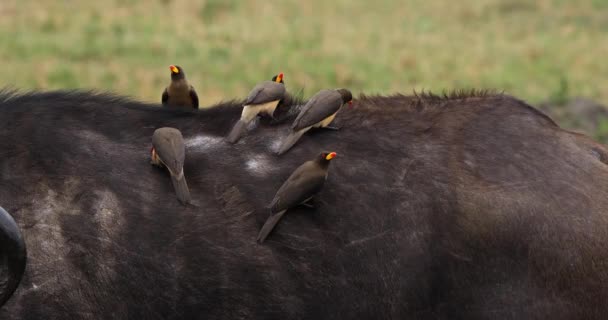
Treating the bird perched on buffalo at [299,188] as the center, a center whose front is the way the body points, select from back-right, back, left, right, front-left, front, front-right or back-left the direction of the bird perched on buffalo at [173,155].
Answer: back

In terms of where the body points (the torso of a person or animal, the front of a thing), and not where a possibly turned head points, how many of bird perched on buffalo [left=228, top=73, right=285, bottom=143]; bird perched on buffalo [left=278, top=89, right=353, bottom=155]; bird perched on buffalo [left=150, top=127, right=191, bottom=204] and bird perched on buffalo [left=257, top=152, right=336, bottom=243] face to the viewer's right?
3

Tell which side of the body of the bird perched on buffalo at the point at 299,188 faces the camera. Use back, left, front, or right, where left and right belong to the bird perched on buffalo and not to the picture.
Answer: right

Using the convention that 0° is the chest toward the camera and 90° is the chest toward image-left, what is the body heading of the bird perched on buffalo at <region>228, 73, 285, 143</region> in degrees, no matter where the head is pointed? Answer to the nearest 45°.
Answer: approximately 270°

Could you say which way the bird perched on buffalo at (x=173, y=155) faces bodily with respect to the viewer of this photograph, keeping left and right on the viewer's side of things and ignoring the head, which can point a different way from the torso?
facing away from the viewer and to the left of the viewer

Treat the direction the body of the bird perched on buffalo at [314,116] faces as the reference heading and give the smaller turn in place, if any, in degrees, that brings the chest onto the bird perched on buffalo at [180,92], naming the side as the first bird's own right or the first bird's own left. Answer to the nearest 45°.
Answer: approximately 135° to the first bird's own left

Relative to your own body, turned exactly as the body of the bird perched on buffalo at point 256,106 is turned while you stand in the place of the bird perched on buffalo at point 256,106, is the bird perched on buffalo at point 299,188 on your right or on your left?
on your right

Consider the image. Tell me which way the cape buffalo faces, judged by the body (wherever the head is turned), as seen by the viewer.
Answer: to the viewer's left

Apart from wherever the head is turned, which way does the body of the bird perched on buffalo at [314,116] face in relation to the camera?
to the viewer's right

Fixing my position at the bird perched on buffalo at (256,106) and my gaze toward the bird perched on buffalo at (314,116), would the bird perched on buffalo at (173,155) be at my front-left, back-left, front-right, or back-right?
back-right

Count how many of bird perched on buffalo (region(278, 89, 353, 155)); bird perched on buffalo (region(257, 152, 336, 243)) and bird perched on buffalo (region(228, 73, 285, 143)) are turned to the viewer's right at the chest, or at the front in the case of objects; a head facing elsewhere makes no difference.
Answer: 3

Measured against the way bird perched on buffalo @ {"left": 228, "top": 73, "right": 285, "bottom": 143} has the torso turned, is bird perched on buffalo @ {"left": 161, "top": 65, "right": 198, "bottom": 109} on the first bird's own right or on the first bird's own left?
on the first bird's own left

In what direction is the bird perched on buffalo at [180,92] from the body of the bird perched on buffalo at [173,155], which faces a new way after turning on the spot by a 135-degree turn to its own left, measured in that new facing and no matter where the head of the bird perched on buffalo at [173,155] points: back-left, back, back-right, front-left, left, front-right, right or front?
back
